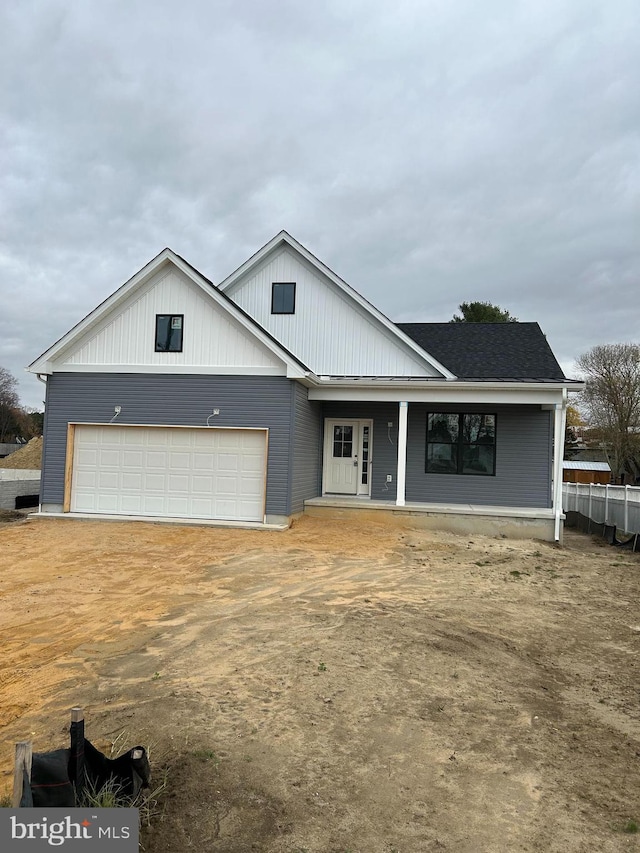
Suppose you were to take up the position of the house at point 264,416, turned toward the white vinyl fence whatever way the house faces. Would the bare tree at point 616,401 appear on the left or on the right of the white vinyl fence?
left

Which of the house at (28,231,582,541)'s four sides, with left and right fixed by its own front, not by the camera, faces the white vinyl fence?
left

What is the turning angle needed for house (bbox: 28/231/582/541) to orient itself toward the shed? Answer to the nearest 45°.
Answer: approximately 135° to its left

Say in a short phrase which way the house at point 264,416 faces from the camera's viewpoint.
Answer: facing the viewer

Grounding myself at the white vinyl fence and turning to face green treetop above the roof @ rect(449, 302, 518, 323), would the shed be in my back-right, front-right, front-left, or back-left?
front-right

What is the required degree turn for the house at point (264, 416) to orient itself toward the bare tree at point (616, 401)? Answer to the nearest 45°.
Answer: approximately 135° to its left

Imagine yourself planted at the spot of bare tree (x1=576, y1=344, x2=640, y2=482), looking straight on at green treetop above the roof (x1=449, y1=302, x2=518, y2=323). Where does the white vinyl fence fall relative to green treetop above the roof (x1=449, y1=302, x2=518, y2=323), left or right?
left
